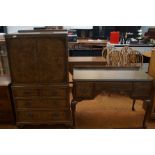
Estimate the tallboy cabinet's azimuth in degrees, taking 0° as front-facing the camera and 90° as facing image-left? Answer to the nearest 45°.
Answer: approximately 0°
